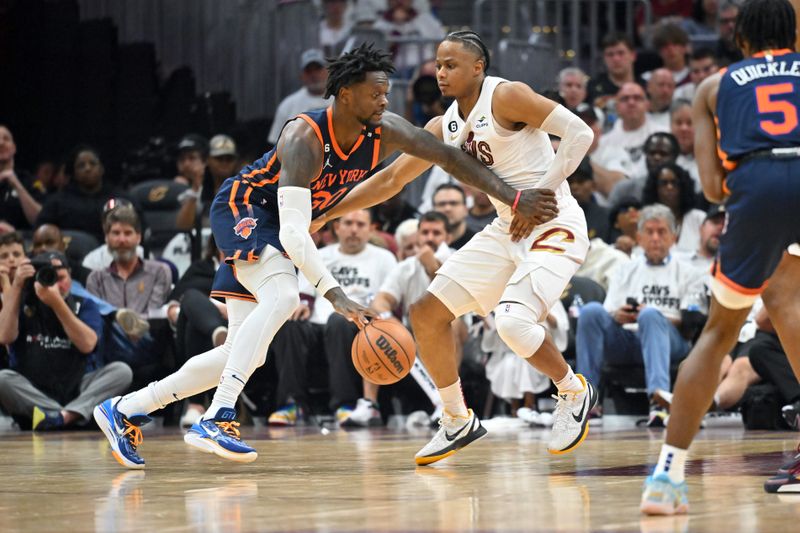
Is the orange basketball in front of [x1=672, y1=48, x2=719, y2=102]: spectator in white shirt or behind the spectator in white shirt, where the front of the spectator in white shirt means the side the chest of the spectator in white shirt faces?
in front

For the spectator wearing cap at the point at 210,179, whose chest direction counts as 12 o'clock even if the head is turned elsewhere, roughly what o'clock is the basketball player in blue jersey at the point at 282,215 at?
The basketball player in blue jersey is roughly at 12 o'clock from the spectator wearing cap.

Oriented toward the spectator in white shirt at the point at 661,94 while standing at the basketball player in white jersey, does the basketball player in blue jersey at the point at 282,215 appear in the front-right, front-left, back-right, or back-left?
back-left

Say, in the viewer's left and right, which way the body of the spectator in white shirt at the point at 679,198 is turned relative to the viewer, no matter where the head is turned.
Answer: facing the viewer

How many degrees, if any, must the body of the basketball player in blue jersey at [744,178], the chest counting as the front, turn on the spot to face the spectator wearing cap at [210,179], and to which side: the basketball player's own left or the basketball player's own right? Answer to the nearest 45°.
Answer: approximately 45° to the basketball player's own left

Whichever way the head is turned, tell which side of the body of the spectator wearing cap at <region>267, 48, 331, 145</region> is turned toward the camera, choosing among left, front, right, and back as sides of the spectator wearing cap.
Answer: front

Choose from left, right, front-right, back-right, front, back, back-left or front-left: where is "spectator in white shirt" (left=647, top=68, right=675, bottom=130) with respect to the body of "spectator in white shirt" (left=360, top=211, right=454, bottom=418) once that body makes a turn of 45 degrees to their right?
back

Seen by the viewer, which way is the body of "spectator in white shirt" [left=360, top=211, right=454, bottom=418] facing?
toward the camera

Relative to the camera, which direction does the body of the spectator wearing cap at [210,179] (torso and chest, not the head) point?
toward the camera

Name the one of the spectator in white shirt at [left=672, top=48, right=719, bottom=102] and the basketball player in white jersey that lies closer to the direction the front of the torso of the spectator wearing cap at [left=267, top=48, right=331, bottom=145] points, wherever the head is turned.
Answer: the basketball player in white jersey

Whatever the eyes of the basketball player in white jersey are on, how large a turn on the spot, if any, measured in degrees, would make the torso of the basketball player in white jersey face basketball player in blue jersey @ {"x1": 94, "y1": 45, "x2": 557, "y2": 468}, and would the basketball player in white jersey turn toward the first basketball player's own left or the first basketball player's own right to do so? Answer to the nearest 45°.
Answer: approximately 45° to the first basketball player's own right

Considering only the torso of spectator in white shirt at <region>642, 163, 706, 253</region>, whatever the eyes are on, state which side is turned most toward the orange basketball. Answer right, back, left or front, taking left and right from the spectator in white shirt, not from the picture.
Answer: front
